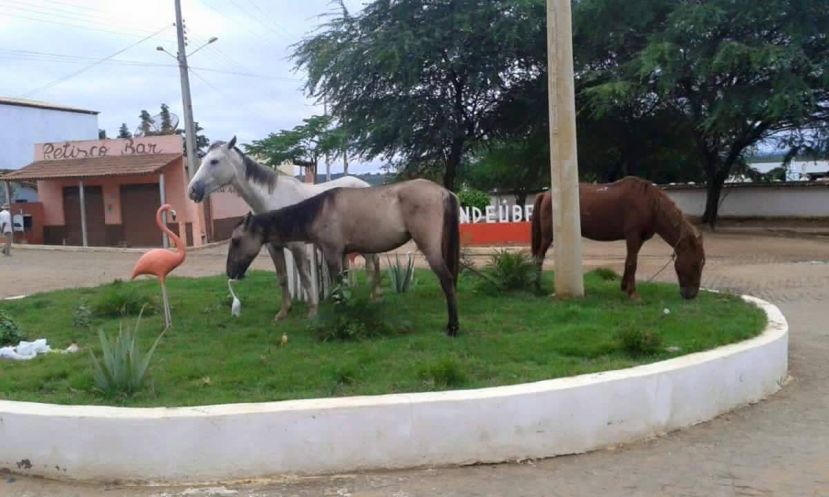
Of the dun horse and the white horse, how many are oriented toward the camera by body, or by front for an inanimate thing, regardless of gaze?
0

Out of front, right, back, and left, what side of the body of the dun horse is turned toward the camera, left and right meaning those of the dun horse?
left

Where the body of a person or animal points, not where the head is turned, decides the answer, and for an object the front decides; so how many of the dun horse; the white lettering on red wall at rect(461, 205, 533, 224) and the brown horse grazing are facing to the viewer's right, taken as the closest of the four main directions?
1

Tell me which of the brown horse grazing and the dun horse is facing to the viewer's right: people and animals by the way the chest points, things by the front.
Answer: the brown horse grazing

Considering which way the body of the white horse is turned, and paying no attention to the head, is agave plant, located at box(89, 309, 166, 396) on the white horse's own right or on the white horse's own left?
on the white horse's own left

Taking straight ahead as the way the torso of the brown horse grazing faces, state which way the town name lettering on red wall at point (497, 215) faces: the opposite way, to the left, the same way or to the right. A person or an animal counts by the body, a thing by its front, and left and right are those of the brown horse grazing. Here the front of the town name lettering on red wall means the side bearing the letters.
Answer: to the right

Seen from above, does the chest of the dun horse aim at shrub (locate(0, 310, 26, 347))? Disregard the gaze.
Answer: yes

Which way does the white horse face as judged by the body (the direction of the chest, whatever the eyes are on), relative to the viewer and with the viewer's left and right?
facing to the left of the viewer

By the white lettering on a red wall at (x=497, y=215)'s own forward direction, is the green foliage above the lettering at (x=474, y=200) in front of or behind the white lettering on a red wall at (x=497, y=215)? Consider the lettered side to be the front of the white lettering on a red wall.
behind

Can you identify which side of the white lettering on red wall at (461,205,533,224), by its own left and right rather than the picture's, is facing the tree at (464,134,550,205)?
back

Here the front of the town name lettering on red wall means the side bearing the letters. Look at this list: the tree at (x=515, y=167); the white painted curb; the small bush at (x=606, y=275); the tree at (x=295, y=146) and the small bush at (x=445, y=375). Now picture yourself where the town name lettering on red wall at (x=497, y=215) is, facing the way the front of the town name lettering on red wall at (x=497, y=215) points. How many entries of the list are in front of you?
3

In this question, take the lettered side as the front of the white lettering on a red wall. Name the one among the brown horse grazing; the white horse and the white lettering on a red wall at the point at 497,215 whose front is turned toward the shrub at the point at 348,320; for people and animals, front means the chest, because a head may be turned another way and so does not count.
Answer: the white lettering on a red wall

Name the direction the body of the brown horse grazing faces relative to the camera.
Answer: to the viewer's right

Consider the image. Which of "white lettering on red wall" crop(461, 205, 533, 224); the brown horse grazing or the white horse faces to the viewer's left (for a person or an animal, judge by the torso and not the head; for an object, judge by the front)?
the white horse
